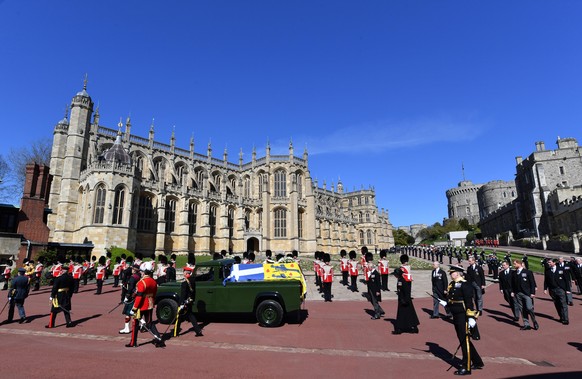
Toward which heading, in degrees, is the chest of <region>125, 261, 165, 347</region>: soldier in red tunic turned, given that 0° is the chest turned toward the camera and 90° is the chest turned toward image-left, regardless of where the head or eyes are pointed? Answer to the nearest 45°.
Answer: approximately 135°

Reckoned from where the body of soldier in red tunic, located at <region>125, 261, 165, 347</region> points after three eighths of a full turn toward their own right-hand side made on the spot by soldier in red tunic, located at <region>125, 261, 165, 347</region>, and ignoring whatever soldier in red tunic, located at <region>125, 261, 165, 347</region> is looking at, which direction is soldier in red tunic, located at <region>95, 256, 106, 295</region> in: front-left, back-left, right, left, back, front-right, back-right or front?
left

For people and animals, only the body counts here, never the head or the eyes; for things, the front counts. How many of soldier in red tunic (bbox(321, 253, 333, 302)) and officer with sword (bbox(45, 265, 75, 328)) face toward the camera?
1

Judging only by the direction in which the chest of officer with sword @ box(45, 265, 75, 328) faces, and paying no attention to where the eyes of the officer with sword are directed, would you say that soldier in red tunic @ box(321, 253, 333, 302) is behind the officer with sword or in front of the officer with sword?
behind

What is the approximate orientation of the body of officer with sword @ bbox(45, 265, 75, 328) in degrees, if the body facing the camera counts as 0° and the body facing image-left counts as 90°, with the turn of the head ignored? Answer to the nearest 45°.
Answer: approximately 135°

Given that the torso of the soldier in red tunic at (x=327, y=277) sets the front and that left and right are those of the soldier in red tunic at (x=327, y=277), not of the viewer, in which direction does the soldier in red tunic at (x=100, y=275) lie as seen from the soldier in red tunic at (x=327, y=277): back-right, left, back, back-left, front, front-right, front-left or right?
right

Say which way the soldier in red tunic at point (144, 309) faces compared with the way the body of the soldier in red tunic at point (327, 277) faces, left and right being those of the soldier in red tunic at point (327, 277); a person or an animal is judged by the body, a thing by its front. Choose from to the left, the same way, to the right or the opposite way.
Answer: to the right

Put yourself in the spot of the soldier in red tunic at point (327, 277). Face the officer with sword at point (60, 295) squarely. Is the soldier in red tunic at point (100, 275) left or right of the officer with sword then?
right

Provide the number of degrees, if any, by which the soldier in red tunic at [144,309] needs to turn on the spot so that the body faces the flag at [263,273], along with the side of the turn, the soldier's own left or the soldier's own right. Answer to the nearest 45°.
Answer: approximately 90° to the soldier's own right

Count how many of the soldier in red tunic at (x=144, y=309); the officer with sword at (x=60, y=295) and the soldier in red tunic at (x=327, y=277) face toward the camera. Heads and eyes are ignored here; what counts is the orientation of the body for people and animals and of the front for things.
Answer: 1

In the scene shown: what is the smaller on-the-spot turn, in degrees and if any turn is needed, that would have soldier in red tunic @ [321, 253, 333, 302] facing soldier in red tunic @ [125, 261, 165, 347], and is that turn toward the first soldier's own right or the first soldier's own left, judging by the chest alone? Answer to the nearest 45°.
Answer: approximately 45° to the first soldier's own right

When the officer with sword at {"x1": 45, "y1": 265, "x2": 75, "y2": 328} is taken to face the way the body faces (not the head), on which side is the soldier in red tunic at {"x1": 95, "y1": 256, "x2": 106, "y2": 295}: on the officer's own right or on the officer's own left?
on the officer's own right

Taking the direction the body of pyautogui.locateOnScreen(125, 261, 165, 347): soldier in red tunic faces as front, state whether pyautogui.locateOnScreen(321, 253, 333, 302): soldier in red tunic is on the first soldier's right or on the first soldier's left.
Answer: on the first soldier's right
